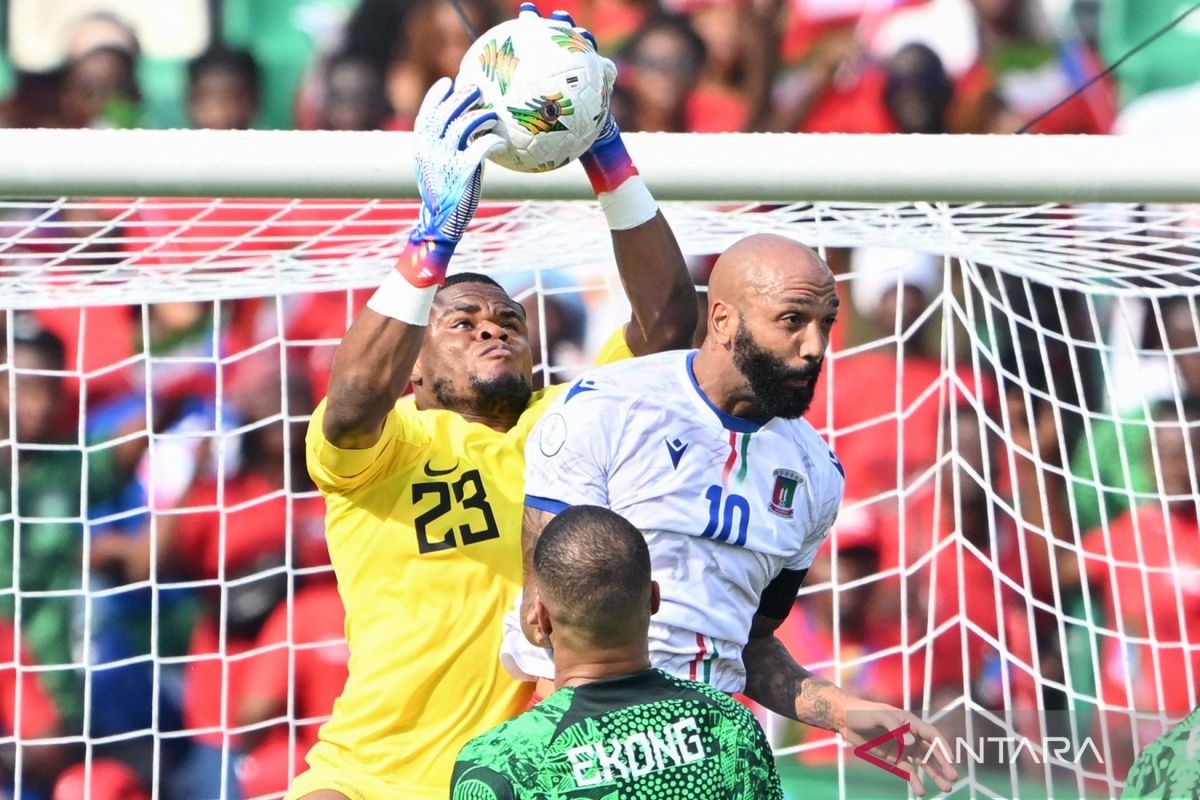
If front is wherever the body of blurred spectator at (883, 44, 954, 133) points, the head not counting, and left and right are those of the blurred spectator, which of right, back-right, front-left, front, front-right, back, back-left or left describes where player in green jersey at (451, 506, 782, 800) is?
front

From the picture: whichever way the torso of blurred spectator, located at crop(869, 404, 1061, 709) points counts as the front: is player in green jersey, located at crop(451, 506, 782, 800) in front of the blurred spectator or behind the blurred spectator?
in front

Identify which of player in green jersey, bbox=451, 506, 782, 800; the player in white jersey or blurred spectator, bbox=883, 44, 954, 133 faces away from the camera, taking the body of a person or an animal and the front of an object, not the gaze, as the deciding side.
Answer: the player in green jersey

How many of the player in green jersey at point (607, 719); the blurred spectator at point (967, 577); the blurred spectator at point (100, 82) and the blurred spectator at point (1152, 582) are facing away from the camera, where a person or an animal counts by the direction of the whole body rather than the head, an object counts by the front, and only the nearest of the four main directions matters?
1

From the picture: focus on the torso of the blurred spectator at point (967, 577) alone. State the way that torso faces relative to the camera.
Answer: toward the camera

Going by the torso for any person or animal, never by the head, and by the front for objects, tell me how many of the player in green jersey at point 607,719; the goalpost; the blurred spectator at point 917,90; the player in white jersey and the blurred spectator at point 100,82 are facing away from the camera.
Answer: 1

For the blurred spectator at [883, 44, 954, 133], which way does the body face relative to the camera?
toward the camera

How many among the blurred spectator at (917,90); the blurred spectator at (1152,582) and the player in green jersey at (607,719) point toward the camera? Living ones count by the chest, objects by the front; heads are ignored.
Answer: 2

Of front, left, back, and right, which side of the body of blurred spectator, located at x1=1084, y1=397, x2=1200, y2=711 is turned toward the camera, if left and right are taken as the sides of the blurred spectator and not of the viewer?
front

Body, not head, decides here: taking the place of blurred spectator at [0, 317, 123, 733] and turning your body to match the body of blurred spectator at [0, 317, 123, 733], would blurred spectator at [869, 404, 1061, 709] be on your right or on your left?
on your left

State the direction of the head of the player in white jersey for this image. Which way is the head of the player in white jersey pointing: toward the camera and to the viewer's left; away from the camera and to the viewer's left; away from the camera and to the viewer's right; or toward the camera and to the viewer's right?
toward the camera and to the viewer's right
